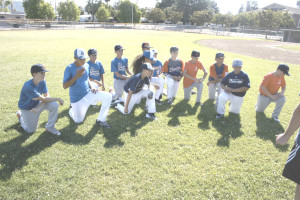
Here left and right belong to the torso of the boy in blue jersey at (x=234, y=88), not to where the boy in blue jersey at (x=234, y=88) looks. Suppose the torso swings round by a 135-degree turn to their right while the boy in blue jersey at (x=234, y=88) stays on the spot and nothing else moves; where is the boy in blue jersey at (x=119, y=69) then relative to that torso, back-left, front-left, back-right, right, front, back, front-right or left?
front-left

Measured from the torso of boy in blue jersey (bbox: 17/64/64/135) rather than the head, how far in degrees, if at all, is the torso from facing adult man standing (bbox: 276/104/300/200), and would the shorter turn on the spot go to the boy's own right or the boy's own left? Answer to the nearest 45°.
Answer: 0° — they already face them

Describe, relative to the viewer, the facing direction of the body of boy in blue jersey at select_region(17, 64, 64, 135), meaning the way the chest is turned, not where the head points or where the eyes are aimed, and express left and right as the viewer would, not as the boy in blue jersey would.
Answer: facing the viewer and to the right of the viewer

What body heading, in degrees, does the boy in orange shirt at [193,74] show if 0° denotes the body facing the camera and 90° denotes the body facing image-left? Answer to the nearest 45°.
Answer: approximately 0°

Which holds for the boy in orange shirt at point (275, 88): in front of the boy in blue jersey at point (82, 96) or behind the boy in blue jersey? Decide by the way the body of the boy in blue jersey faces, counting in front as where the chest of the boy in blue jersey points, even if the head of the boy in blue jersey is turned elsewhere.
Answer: in front

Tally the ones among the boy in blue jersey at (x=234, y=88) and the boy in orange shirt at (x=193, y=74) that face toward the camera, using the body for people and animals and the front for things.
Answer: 2

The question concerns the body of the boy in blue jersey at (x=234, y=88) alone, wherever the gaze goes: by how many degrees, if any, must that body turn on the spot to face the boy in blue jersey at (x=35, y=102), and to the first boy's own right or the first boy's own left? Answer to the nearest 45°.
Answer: approximately 45° to the first boy's own right

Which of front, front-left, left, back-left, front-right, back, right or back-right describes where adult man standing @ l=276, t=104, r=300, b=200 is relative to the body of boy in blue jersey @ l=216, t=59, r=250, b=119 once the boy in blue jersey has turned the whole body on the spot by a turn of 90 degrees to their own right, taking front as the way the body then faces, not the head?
left

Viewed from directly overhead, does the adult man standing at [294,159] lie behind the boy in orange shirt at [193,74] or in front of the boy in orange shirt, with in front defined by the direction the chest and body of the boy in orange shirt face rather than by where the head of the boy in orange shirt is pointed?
in front

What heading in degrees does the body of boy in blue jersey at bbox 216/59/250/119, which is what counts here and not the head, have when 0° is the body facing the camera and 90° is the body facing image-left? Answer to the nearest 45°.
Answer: approximately 0°

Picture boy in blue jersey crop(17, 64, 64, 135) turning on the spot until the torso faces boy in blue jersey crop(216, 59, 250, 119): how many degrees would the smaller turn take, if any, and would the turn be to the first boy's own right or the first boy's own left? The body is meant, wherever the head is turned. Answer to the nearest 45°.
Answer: approximately 45° to the first boy's own left

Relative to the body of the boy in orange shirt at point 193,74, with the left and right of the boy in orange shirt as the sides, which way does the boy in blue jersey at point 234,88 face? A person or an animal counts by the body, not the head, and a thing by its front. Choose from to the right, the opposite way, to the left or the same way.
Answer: the same way
